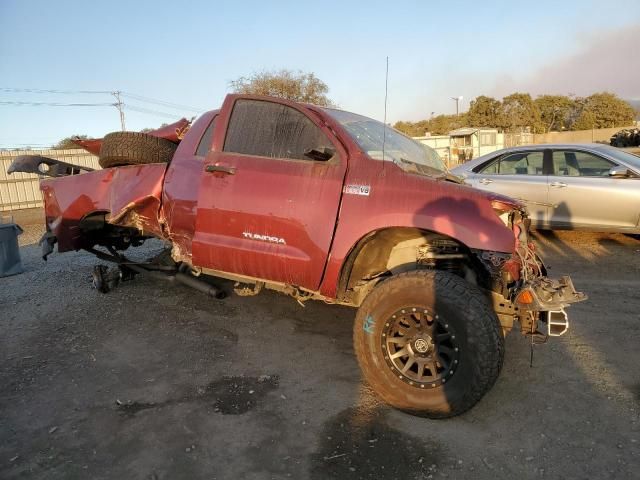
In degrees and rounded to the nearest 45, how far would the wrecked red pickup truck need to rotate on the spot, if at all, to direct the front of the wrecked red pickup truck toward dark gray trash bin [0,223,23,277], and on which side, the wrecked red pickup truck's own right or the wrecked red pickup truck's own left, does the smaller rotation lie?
approximately 180°

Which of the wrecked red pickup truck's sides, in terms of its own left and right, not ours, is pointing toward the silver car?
left

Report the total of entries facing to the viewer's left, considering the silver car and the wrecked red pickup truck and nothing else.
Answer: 0

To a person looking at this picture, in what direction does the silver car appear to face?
facing to the right of the viewer

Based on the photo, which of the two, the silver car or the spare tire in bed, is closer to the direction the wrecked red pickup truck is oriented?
the silver car

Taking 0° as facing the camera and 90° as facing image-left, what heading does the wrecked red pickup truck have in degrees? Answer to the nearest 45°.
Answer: approximately 315°

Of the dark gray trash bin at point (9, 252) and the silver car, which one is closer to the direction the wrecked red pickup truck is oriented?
the silver car

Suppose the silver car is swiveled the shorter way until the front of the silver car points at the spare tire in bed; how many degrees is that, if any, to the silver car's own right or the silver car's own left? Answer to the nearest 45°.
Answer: approximately 135° to the silver car's own right
